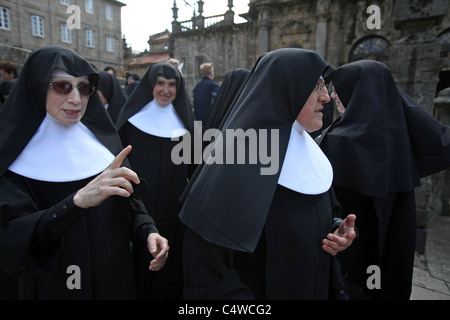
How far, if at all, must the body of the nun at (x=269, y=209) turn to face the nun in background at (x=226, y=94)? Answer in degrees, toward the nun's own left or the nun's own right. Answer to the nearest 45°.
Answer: approximately 90° to the nun's own left

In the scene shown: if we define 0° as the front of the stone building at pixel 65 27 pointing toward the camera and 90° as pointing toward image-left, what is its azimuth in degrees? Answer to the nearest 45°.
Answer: approximately 315°

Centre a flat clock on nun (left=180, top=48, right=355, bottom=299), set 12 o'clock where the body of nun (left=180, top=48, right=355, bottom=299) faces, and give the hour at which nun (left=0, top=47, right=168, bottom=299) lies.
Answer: nun (left=0, top=47, right=168, bottom=299) is roughly at 6 o'clock from nun (left=180, top=48, right=355, bottom=299).

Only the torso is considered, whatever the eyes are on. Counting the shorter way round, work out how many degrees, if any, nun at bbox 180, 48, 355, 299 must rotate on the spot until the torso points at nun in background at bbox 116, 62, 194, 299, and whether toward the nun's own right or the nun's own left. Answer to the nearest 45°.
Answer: approximately 135° to the nun's own left

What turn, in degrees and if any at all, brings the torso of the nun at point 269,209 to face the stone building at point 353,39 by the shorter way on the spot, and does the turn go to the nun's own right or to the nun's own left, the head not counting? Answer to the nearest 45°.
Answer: approximately 90° to the nun's own left

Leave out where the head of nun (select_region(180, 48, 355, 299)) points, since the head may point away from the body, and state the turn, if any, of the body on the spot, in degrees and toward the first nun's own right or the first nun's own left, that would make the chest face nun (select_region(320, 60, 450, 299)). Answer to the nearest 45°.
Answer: approximately 45° to the first nun's own left

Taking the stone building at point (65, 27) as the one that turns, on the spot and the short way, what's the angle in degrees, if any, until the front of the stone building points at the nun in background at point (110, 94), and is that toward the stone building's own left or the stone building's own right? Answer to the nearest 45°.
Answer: approximately 45° to the stone building's own right

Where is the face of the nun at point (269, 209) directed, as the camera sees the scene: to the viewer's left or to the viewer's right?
to the viewer's right

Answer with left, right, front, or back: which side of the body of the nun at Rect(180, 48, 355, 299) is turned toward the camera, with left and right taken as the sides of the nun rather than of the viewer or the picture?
right

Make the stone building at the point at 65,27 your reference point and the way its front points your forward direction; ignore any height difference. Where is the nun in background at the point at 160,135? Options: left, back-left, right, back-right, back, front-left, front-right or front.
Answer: front-right
